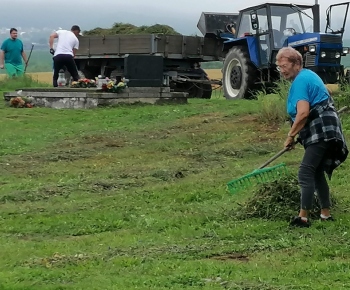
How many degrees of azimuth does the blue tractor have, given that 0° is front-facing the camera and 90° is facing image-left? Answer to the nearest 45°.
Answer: approximately 315°

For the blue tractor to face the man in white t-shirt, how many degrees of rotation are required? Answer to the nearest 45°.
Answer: approximately 135° to its right

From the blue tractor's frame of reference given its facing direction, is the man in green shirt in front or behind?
behind

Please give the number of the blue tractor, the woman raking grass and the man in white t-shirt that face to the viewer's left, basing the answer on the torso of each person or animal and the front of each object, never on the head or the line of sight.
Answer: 1

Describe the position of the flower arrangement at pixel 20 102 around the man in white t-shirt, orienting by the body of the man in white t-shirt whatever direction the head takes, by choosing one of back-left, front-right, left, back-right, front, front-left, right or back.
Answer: back

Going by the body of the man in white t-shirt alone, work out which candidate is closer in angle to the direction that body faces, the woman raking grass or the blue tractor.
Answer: the blue tractor

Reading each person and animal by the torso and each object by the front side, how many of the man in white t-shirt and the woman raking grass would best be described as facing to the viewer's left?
1

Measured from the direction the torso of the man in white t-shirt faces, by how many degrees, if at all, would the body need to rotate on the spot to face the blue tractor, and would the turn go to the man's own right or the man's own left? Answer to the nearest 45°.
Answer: approximately 45° to the man's own right

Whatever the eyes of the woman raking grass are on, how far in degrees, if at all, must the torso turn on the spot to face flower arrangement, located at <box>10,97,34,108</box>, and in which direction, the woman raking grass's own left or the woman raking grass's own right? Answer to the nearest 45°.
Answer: approximately 45° to the woman raking grass's own right

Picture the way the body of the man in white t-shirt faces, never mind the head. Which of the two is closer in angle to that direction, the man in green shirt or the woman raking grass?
the man in green shirt

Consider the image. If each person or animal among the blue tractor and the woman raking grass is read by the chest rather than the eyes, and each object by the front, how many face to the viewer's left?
1

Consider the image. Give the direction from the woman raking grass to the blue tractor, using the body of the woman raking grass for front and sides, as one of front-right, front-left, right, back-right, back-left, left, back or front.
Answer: right

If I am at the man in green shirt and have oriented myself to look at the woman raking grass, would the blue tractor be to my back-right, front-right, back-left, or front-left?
front-left

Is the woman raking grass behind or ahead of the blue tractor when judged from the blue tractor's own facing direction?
ahead

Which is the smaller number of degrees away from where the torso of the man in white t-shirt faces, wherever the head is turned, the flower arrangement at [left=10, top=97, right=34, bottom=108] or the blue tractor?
the blue tractor

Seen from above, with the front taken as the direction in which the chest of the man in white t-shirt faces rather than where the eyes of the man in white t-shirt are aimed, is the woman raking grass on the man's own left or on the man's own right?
on the man's own right

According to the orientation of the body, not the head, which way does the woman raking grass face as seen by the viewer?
to the viewer's left
